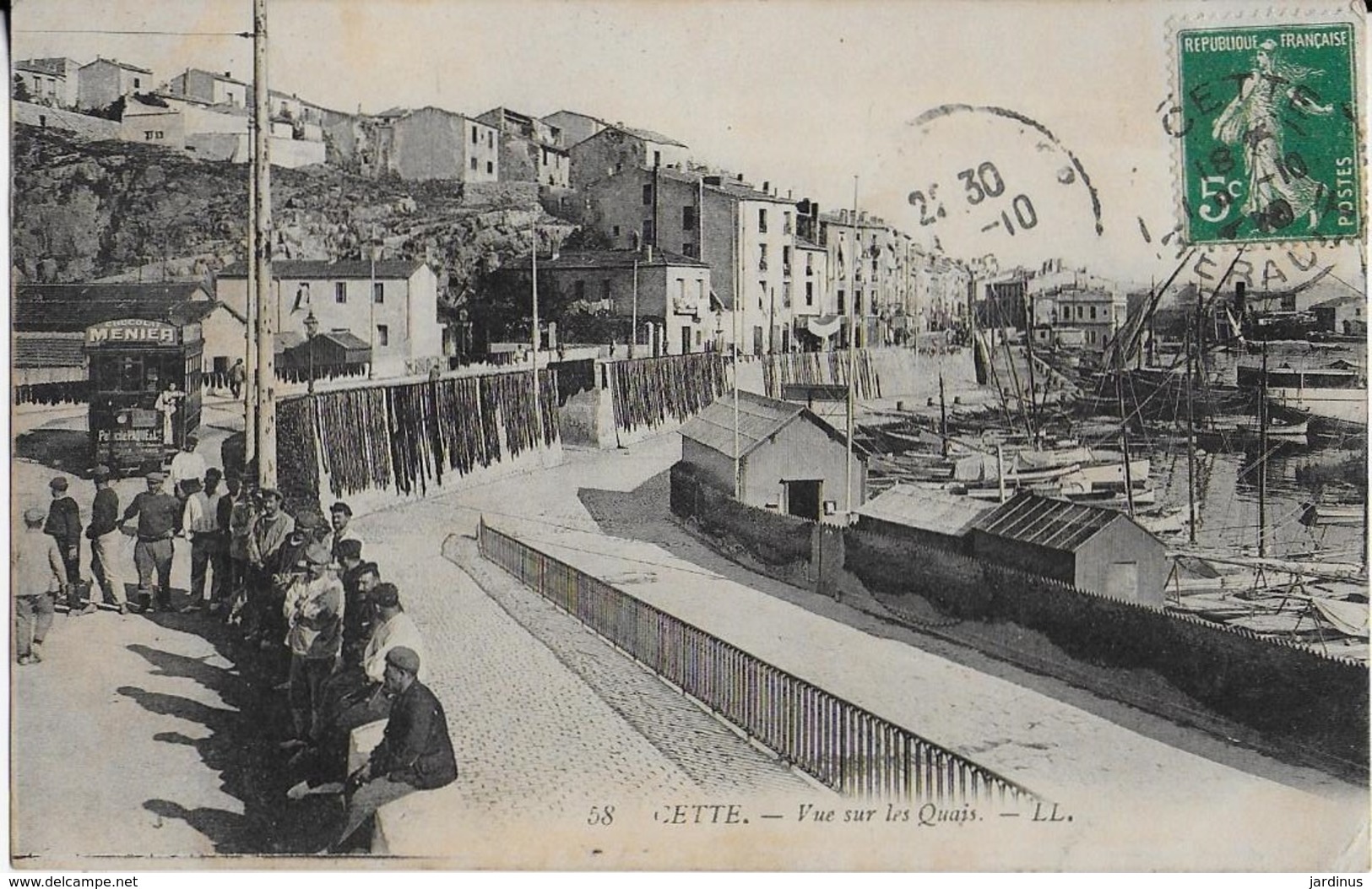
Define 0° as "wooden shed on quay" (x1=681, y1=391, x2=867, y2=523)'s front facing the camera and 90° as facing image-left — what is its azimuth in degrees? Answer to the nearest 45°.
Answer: approximately 315°

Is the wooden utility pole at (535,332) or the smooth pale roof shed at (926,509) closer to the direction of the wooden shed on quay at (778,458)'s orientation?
the smooth pale roof shed

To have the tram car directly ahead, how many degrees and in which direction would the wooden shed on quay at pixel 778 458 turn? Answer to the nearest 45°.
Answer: approximately 135° to its right
